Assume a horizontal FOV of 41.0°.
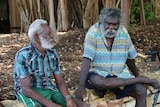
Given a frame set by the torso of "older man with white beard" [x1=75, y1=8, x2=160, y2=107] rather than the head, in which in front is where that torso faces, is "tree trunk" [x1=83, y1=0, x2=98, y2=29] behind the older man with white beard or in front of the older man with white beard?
behind

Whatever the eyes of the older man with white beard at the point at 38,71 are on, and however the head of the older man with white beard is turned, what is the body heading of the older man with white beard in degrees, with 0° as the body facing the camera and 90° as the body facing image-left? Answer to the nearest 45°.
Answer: approximately 315°

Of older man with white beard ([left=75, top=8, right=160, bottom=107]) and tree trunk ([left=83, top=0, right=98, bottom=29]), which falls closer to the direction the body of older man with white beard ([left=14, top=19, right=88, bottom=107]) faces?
the older man with white beard

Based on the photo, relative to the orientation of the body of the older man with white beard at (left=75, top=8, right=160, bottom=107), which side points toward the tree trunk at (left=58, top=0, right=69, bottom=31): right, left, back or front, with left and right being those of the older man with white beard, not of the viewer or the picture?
back

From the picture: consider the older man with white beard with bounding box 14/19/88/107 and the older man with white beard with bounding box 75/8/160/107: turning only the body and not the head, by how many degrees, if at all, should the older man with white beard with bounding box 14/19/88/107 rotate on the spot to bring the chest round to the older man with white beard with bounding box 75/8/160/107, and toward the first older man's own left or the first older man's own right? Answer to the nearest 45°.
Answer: approximately 45° to the first older man's own left

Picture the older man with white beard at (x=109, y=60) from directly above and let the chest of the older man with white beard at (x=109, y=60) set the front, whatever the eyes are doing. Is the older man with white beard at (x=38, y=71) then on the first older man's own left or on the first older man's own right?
on the first older man's own right

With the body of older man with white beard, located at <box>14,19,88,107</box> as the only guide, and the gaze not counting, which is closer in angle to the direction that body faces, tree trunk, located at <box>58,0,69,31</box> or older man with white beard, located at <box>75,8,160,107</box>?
the older man with white beard

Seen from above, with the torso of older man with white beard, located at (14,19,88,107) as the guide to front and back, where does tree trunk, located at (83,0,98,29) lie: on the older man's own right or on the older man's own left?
on the older man's own left

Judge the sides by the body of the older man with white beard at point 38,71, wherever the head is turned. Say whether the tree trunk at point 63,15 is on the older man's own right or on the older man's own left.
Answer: on the older man's own left
